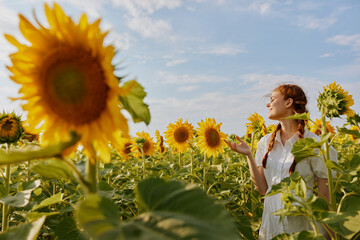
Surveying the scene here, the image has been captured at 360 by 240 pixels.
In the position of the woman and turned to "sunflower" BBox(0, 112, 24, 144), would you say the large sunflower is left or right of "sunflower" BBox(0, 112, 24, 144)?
left

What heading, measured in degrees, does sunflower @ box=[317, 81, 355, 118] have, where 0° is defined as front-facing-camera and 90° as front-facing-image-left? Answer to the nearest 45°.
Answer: approximately 225°

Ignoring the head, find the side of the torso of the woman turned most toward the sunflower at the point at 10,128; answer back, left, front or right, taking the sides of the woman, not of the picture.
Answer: front

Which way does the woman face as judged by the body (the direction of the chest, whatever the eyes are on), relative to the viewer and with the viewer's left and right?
facing the viewer and to the left of the viewer

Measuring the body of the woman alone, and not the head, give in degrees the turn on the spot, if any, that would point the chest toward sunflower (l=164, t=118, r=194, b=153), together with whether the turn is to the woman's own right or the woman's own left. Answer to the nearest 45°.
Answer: approximately 90° to the woman's own right

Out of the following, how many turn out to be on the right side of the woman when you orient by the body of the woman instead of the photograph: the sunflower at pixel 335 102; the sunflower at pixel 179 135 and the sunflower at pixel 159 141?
2

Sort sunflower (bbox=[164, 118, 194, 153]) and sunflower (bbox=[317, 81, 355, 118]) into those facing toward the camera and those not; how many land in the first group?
1

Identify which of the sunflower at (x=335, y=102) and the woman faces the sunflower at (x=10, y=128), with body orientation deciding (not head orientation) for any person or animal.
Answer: the woman

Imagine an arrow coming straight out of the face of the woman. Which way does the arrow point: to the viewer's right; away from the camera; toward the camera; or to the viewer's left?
to the viewer's left

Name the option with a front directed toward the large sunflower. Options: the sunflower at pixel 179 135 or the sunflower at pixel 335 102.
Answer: the sunflower at pixel 179 135

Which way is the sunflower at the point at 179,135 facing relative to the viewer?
toward the camera

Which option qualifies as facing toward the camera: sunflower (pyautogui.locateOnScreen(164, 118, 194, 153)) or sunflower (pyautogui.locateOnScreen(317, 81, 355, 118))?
sunflower (pyautogui.locateOnScreen(164, 118, 194, 153))

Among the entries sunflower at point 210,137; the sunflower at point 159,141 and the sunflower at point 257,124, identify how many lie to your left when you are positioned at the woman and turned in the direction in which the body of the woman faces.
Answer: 0

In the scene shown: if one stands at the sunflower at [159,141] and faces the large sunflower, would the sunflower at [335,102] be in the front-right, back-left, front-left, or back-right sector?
front-left

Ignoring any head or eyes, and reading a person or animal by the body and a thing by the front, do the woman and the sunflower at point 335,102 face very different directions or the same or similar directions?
very different directions
